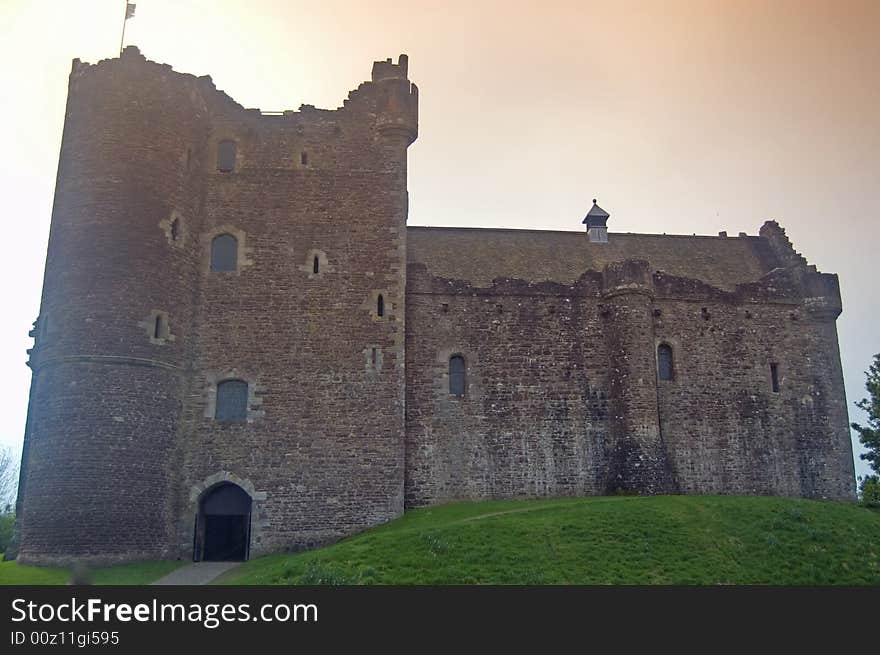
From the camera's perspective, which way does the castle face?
toward the camera

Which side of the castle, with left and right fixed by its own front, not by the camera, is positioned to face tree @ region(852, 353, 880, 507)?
left
